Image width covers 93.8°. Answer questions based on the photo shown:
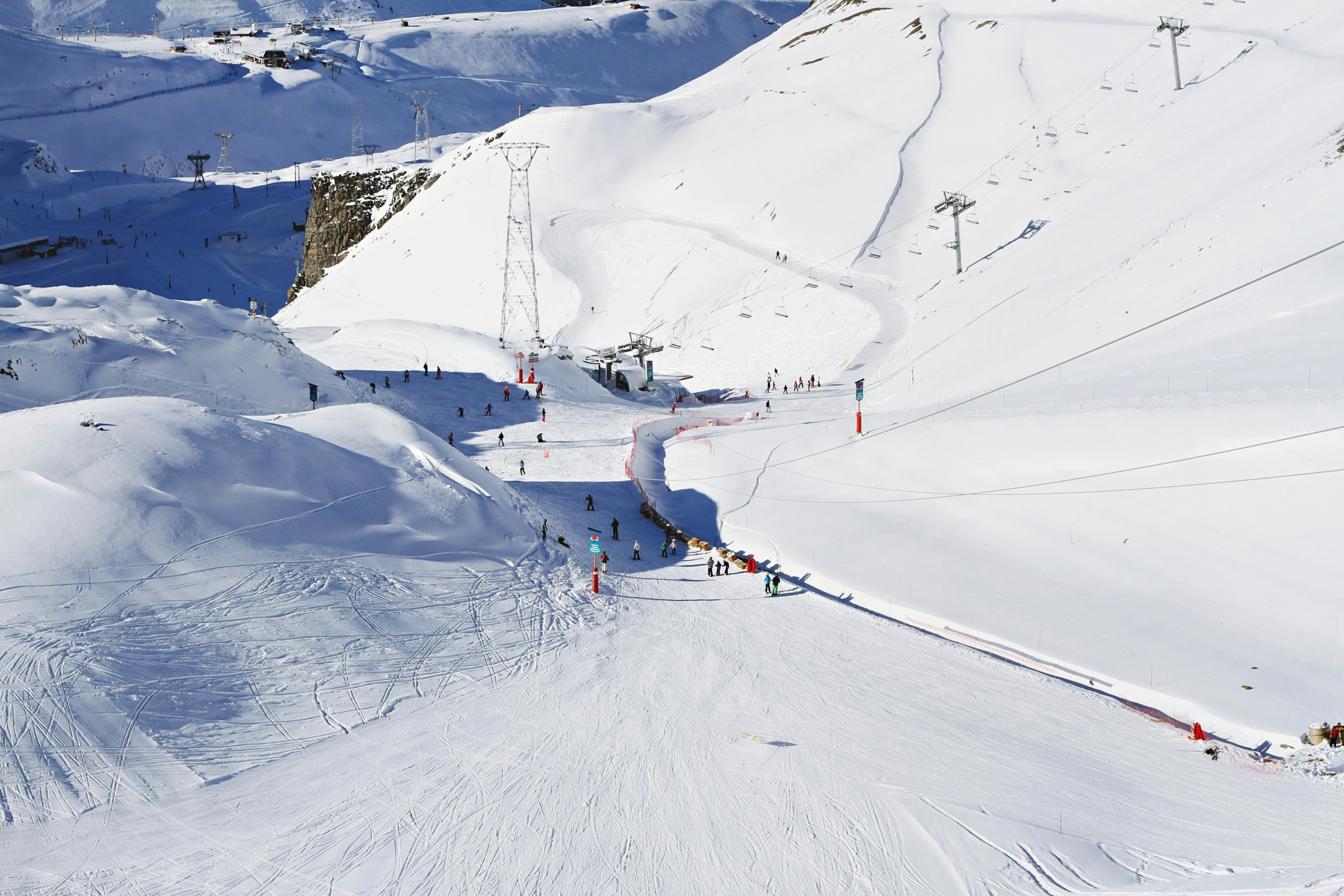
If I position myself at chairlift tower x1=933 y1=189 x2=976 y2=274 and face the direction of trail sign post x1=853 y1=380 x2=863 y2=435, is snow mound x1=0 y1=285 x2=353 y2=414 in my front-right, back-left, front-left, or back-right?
front-right

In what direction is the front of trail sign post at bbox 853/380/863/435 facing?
toward the camera

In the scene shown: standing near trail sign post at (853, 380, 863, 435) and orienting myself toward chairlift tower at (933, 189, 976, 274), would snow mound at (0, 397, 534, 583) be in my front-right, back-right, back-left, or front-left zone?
back-left

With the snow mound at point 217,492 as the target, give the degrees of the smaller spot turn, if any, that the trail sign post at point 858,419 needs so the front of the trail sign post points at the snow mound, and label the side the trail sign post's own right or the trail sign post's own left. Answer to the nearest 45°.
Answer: approximately 45° to the trail sign post's own right

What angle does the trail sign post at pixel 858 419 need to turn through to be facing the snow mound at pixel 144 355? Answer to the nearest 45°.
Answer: approximately 90° to its right
